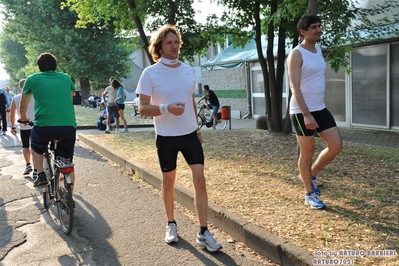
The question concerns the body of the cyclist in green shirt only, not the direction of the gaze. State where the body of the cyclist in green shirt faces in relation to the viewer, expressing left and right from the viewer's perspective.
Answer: facing away from the viewer

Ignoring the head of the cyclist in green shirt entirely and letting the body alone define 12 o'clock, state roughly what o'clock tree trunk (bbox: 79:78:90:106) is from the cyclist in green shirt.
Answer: The tree trunk is roughly at 12 o'clock from the cyclist in green shirt.

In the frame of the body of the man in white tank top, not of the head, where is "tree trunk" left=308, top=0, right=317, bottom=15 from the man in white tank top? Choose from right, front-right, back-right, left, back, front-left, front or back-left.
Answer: back-left

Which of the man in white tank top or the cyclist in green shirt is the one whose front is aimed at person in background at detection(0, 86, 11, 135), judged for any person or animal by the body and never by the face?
the cyclist in green shirt

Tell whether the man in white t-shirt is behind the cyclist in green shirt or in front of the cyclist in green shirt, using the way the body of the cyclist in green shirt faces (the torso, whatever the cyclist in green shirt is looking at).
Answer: behind

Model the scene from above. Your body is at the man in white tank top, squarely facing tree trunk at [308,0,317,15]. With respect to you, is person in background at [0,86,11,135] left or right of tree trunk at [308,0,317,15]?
left

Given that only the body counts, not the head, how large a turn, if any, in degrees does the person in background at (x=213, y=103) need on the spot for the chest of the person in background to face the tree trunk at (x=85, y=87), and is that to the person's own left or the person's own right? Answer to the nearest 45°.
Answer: approximately 45° to the person's own right

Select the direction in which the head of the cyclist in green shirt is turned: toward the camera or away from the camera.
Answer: away from the camera

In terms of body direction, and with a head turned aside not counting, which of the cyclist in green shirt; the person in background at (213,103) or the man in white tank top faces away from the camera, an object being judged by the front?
the cyclist in green shirt

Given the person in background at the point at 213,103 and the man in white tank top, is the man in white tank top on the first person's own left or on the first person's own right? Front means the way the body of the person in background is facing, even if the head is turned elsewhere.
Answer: on the first person's own left

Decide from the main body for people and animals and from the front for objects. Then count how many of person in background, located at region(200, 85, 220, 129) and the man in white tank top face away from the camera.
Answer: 0

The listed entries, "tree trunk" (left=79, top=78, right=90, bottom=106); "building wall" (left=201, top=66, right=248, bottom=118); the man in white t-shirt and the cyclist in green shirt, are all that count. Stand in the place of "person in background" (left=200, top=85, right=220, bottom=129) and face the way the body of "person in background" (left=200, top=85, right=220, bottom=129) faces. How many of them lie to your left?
2

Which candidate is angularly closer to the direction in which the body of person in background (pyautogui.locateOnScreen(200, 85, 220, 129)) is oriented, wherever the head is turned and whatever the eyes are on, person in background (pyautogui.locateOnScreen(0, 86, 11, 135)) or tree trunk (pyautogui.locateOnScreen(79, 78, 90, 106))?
the person in background

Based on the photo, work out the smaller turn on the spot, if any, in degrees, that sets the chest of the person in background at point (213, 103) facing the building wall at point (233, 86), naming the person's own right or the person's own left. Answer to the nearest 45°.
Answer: approximately 90° to the person's own right

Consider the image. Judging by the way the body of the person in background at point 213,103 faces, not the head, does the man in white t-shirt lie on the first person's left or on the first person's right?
on the first person's left

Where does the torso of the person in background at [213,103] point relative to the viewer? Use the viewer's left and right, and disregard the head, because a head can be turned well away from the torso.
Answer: facing to the left of the viewer

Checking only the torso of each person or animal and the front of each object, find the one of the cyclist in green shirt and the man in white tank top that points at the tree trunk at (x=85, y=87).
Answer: the cyclist in green shirt
